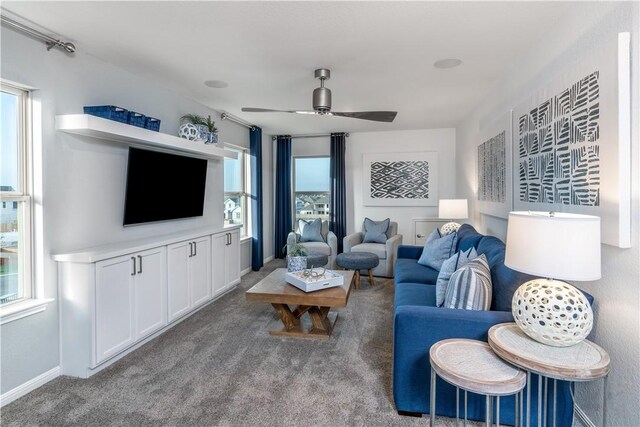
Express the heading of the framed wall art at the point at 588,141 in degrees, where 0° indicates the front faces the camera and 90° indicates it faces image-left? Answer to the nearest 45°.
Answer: approximately 45°

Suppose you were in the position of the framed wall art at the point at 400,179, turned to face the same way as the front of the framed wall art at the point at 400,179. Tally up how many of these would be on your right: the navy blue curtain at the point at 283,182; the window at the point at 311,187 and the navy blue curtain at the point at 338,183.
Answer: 3

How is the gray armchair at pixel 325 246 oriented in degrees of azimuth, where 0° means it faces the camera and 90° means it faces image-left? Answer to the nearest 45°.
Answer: approximately 0°

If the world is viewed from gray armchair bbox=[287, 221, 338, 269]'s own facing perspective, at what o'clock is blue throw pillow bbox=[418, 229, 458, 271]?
The blue throw pillow is roughly at 11 o'clock from the gray armchair.

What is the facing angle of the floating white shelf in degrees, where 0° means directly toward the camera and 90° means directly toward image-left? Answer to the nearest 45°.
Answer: approximately 315°

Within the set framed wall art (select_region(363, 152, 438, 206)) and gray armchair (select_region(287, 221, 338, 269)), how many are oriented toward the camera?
2

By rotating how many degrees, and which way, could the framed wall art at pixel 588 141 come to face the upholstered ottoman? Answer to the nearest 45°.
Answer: approximately 90° to its right
